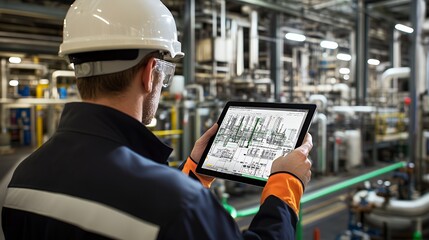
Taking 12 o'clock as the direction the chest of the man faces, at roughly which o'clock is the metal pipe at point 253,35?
The metal pipe is roughly at 11 o'clock from the man.

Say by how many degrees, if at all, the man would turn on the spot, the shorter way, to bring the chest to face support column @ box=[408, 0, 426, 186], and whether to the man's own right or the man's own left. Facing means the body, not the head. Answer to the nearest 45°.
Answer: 0° — they already face it

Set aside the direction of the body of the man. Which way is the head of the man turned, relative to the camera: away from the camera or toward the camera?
away from the camera

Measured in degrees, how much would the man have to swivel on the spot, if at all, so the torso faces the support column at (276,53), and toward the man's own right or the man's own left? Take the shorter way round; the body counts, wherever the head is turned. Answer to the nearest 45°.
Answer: approximately 45° to the man's own left

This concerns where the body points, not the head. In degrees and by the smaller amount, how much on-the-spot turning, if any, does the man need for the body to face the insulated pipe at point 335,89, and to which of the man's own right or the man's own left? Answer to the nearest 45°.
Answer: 0° — they already face it

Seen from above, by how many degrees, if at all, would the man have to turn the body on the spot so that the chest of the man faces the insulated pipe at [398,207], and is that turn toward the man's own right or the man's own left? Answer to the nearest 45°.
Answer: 0° — they already face it

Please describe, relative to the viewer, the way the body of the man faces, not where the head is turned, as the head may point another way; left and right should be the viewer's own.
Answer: facing away from the viewer and to the right of the viewer
